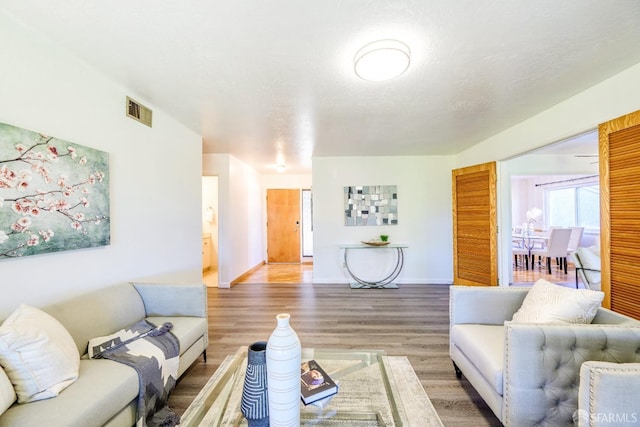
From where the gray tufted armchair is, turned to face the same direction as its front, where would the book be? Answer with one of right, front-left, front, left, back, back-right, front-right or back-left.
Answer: front

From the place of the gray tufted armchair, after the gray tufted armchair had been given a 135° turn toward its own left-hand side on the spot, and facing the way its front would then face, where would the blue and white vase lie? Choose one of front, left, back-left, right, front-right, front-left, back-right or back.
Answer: back-right

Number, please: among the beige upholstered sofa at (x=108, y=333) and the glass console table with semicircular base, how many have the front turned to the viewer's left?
0

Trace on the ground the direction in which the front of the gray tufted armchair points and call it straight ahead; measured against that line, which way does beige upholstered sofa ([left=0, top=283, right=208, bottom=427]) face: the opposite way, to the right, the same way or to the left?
the opposite way

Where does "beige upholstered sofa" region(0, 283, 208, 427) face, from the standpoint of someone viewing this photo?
facing the viewer and to the right of the viewer

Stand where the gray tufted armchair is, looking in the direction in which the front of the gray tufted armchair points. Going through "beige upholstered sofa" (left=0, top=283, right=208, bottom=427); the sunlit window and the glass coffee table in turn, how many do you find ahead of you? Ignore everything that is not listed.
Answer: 2

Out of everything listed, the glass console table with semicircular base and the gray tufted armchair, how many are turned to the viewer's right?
0

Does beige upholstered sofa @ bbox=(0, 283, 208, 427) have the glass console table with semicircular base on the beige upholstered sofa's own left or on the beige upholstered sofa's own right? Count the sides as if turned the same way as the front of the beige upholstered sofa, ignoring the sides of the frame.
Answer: on the beige upholstered sofa's own left

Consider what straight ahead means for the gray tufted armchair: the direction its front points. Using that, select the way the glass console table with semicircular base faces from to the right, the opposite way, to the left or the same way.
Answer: to the left

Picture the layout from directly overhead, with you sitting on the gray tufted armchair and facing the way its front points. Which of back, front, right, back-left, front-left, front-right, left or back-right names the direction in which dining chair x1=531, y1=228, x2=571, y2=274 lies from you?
back-right

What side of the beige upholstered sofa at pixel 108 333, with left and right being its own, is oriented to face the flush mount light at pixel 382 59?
front

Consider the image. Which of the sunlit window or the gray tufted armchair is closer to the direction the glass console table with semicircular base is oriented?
the gray tufted armchair

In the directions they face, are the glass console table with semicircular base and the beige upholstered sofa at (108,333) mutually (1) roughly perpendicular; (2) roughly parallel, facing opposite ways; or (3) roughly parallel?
roughly perpendicular

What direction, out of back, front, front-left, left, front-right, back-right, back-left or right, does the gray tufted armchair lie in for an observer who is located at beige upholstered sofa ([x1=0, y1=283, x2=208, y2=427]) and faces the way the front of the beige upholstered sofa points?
front

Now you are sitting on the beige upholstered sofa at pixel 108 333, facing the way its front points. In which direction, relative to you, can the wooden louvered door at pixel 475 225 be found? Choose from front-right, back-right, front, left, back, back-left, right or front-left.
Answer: front-left

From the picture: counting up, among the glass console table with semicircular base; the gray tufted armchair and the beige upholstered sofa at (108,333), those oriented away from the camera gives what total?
0

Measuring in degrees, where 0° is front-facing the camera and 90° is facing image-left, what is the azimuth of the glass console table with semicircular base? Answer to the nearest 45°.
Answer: approximately 0°

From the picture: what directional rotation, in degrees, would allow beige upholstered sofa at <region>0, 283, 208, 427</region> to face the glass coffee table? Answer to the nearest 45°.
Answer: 0° — it already faces it
